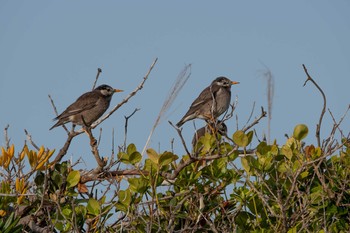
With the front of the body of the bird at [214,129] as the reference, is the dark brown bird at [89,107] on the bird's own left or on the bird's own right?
on the bird's own left

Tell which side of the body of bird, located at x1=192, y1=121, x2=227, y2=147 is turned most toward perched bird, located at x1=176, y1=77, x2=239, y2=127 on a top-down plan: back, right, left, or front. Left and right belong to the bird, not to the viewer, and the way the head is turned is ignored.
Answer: right

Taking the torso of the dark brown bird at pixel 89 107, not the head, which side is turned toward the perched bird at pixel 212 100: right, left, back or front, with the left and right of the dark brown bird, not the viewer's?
front

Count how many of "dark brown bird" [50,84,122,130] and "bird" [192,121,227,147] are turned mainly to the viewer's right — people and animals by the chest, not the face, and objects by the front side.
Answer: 2

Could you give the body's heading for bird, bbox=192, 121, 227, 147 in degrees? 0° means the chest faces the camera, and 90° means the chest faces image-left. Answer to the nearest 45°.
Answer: approximately 270°

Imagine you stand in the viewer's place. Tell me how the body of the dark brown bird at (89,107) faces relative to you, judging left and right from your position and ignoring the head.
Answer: facing to the right of the viewer

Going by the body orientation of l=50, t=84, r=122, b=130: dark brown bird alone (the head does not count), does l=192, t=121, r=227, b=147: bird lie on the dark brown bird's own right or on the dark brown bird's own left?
on the dark brown bird's own right
